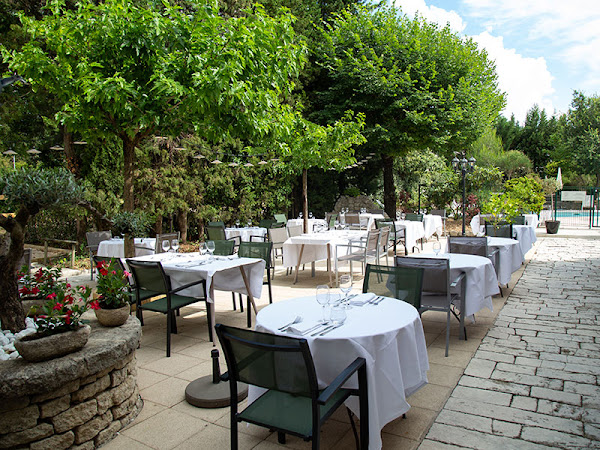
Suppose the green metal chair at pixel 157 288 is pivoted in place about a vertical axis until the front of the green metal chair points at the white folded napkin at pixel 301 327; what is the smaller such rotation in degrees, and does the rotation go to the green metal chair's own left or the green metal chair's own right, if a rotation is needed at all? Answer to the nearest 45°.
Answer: approximately 135° to the green metal chair's own right

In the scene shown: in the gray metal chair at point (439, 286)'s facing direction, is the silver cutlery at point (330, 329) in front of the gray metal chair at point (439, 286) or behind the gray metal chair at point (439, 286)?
behind

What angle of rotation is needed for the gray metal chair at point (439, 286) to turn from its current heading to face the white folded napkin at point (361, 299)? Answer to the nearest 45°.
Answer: approximately 180°

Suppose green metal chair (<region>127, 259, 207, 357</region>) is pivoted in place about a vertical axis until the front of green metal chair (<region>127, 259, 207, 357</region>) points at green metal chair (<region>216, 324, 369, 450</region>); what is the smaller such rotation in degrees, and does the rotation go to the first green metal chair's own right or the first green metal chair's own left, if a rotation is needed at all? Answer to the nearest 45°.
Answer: approximately 135° to the first green metal chair's own right

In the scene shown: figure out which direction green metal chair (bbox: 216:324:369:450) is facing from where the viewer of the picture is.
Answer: facing away from the viewer and to the right of the viewer

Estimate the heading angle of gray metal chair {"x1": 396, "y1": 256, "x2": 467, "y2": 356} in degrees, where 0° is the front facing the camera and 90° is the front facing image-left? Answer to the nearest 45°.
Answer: approximately 225°

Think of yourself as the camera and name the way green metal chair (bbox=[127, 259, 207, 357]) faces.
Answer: facing away from the viewer and to the right of the viewer

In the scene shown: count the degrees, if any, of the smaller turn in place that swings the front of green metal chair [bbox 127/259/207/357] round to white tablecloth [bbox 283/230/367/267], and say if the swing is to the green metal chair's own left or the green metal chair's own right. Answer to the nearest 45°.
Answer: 0° — it already faces it

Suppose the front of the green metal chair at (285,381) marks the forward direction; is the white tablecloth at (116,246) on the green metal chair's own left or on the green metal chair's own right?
on the green metal chair's own left

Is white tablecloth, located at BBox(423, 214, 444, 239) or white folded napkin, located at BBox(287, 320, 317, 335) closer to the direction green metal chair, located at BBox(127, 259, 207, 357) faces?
the white tablecloth
